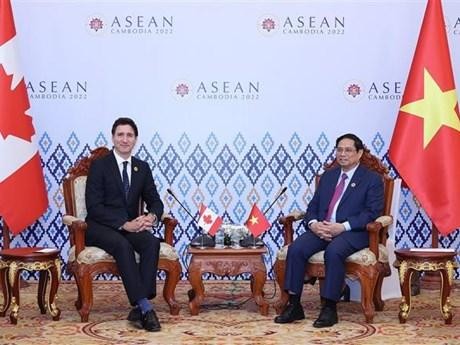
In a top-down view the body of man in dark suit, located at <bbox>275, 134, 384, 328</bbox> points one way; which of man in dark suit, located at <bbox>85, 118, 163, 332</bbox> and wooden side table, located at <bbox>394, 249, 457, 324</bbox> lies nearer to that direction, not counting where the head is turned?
the man in dark suit

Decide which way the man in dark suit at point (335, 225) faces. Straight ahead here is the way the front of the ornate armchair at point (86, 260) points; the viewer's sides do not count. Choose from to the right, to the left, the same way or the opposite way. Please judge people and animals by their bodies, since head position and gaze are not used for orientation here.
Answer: to the right

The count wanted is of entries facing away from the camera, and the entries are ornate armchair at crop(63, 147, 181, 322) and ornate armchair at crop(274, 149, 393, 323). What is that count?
0

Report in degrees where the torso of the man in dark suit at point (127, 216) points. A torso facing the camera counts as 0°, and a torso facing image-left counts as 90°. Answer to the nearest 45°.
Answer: approximately 315°

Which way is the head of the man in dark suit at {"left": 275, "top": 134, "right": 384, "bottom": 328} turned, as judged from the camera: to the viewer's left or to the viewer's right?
to the viewer's left

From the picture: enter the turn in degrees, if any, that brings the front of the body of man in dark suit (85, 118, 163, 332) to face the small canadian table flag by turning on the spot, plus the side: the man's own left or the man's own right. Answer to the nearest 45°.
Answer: approximately 45° to the man's own left

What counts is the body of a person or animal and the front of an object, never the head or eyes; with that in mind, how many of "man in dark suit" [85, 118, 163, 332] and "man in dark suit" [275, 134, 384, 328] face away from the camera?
0

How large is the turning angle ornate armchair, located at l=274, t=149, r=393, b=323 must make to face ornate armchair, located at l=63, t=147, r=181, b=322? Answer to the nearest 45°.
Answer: approximately 45° to its right

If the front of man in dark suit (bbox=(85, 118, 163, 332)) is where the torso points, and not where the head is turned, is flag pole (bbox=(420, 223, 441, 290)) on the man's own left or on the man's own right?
on the man's own left

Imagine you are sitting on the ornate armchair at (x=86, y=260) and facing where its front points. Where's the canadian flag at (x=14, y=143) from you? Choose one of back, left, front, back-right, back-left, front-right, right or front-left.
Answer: back

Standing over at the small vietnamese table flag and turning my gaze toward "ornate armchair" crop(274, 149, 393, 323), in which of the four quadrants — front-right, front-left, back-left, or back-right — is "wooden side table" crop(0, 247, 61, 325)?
back-right

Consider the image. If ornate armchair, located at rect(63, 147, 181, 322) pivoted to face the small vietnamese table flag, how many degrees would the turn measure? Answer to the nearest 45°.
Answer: approximately 45° to its left
